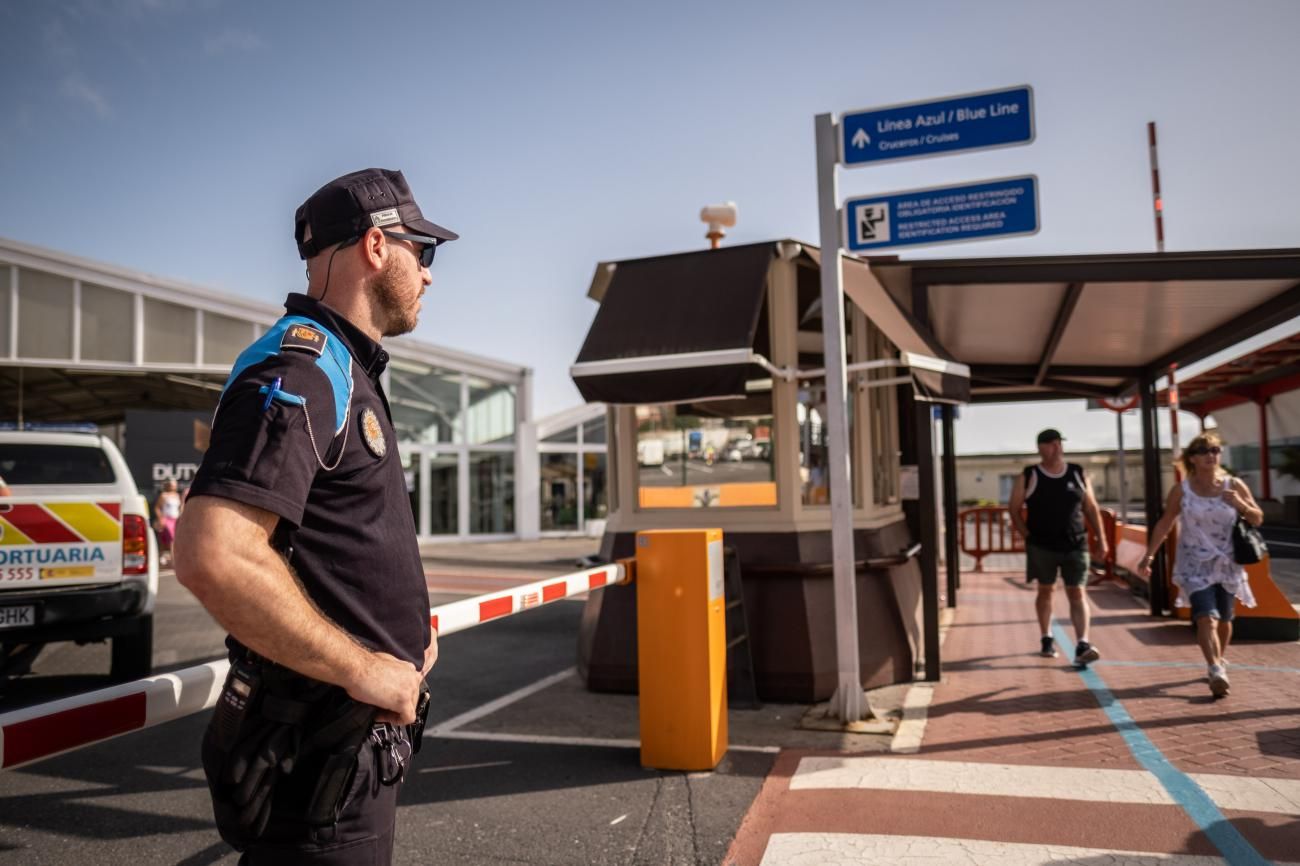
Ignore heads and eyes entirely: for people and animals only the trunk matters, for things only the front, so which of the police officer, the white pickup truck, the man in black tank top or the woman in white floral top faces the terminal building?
the white pickup truck

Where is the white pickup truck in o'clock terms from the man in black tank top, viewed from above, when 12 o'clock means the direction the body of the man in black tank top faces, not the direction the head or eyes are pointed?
The white pickup truck is roughly at 2 o'clock from the man in black tank top.

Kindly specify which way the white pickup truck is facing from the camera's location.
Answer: facing away from the viewer

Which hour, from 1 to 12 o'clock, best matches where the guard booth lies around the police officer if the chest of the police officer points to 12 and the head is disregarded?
The guard booth is roughly at 10 o'clock from the police officer.

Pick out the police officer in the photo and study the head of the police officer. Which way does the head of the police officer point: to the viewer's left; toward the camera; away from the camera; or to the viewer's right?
to the viewer's right

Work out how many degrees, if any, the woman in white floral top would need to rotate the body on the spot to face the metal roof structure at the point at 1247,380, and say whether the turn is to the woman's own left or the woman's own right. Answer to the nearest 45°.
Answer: approximately 180°

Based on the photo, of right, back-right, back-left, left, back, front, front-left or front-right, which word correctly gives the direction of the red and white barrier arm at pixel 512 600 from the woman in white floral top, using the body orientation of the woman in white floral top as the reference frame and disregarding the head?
front-right

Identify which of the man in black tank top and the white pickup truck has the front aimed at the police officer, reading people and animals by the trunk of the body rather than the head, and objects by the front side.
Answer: the man in black tank top

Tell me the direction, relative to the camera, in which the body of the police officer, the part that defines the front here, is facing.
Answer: to the viewer's right

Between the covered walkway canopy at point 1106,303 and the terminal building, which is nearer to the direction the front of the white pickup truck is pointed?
the terminal building

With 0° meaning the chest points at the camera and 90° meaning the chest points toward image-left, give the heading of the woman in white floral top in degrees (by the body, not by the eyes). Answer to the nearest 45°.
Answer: approximately 0°
